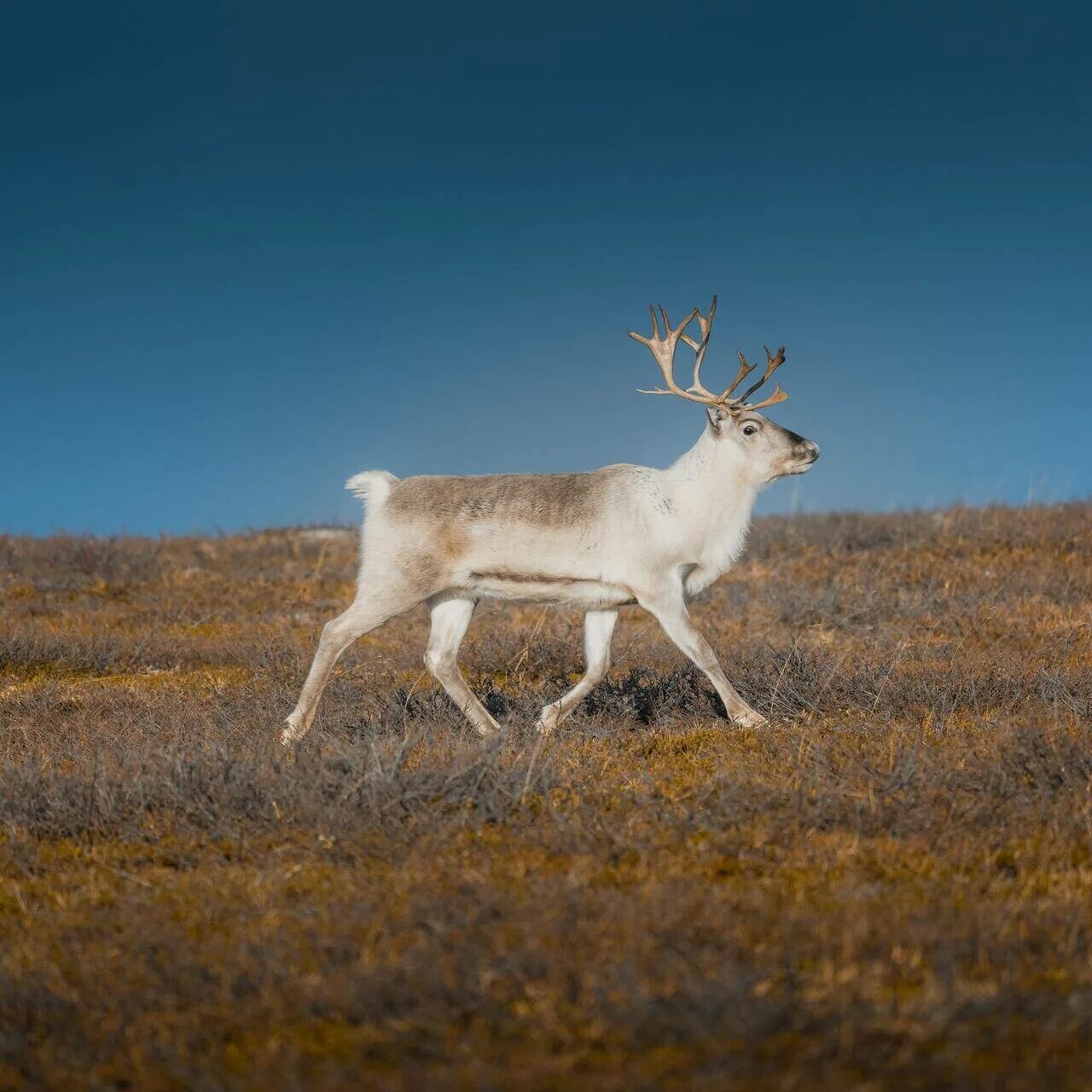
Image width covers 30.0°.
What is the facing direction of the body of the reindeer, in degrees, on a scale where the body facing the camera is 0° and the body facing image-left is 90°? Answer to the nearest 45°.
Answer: approximately 270°
